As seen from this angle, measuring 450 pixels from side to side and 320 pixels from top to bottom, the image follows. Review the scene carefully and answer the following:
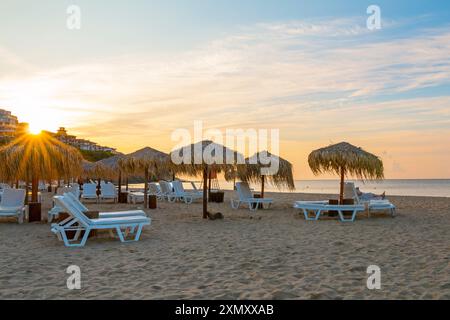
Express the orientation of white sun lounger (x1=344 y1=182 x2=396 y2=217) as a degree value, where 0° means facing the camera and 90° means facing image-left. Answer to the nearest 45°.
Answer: approximately 270°

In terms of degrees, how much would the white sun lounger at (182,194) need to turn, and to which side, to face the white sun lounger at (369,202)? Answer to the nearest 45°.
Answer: approximately 45° to its right

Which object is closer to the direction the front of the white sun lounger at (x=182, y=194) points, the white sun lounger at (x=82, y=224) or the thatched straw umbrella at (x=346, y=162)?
the thatched straw umbrella

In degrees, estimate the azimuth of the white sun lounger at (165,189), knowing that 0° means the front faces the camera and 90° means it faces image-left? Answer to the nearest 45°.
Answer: approximately 315°

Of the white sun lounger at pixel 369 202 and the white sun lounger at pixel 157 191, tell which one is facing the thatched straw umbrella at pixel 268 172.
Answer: the white sun lounger at pixel 157 191

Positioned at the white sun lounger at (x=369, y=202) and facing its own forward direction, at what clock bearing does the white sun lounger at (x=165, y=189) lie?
the white sun lounger at (x=165, y=189) is roughly at 7 o'clock from the white sun lounger at (x=369, y=202).

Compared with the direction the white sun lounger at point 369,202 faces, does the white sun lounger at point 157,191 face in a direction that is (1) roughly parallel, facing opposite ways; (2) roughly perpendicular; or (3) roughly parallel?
roughly parallel

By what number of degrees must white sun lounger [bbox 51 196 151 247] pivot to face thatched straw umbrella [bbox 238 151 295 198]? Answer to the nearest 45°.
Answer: approximately 45° to its left

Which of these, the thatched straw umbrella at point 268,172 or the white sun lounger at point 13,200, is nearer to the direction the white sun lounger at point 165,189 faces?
the thatched straw umbrella

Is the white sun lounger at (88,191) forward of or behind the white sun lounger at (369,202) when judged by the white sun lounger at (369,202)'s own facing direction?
behind

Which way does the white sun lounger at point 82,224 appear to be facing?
to the viewer's right

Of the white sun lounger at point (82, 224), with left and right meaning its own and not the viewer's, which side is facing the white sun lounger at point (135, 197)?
left
